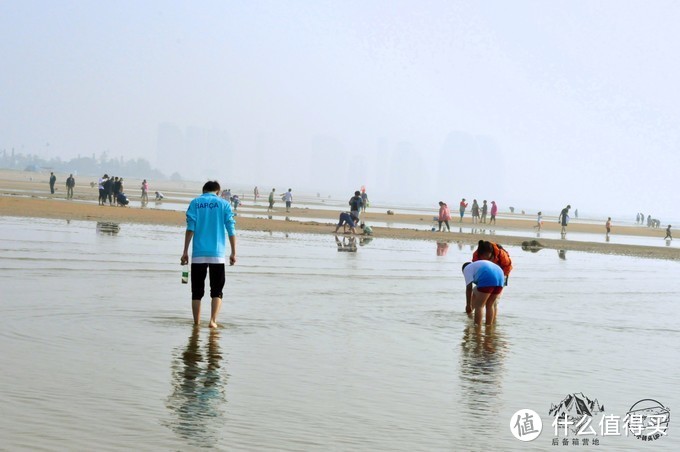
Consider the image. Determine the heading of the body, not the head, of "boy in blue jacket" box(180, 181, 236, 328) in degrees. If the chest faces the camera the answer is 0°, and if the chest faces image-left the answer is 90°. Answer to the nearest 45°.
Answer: approximately 180°

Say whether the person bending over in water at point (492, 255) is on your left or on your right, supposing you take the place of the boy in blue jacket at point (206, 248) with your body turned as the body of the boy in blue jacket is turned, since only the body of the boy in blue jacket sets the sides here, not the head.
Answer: on your right
